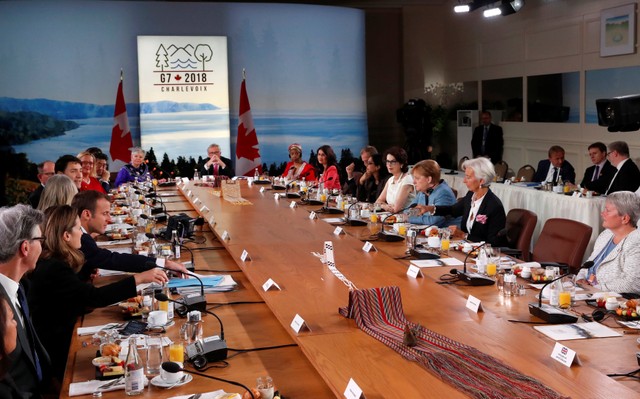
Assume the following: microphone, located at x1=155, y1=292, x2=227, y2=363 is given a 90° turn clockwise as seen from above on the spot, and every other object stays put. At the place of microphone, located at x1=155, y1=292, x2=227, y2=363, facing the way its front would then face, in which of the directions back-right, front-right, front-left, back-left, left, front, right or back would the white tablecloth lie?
front-right

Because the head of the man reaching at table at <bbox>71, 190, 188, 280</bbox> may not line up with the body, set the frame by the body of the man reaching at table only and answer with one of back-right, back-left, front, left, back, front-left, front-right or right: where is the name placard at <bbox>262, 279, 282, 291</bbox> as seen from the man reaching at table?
front-right

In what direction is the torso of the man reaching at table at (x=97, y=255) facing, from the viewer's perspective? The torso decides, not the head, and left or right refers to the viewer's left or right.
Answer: facing to the right of the viewer

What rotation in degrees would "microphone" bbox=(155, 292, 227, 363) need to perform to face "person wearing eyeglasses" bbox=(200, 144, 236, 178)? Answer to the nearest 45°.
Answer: approximately 90° to its right

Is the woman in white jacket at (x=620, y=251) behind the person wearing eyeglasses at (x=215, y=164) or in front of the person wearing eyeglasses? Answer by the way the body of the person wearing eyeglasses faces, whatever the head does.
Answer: in front

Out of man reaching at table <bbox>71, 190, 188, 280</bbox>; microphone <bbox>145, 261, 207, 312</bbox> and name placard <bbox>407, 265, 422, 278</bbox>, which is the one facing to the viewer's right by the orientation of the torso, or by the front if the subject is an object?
the man reaching at table

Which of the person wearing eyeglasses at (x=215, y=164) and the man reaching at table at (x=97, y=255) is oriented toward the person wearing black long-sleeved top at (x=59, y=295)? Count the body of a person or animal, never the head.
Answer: the person wearing eyeglasses at (x=215, y=164)

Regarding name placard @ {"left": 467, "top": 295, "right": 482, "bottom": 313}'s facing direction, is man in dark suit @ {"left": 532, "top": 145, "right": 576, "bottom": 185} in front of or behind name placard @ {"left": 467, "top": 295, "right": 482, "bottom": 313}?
behind

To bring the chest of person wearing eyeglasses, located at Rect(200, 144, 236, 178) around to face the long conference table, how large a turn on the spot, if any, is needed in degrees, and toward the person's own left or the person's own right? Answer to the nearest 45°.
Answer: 0° — they already face it

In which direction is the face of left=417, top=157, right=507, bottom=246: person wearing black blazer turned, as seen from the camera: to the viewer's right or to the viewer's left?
to the viewer's left

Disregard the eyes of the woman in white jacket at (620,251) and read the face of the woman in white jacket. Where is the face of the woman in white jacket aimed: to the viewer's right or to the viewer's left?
to the viewer's left

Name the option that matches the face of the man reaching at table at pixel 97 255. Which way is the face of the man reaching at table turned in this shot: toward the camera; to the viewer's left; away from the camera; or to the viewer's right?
to the viewer's right

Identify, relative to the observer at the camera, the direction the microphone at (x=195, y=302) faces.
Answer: facing to the left of the viewer
